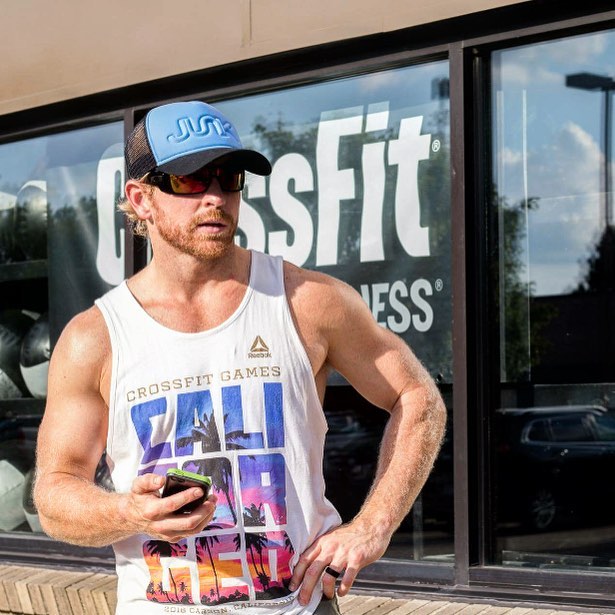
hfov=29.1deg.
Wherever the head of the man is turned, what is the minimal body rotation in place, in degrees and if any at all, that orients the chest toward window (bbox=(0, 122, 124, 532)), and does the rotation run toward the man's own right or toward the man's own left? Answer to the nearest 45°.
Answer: approximately 180°

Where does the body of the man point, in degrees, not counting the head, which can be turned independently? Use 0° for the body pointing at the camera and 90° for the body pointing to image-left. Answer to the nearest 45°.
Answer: approximately 0°

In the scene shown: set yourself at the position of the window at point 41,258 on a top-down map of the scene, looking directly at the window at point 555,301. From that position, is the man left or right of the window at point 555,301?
right

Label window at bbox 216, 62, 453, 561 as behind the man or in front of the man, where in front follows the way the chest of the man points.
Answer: behind

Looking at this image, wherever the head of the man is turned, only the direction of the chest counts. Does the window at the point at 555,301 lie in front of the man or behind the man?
behind
